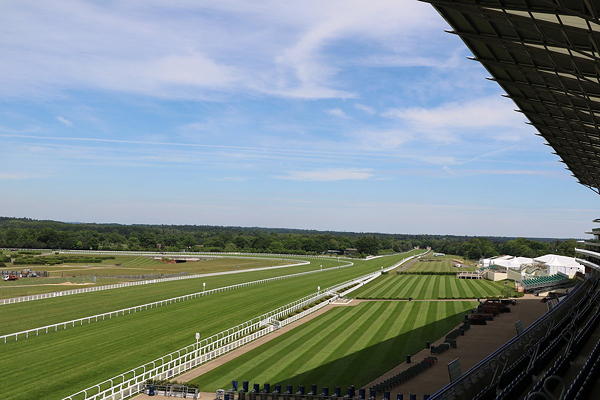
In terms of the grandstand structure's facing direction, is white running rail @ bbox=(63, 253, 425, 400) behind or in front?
in front

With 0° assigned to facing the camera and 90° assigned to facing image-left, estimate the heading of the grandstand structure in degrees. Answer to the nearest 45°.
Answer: approximately 90°
